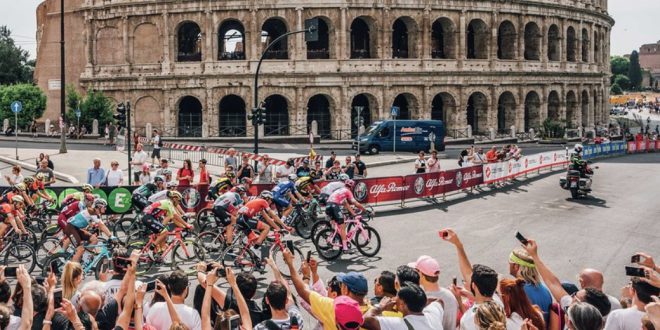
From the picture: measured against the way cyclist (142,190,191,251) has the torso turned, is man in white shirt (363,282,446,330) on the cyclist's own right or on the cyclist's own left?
on the cyclist's own right

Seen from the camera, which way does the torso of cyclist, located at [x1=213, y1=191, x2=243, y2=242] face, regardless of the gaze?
to the viewer's right

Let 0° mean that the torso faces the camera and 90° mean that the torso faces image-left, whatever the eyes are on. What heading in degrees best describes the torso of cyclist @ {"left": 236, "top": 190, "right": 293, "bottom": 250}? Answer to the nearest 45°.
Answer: approximately 270°

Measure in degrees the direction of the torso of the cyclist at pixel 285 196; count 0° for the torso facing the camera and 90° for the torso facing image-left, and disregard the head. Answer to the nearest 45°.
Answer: approximately 270°

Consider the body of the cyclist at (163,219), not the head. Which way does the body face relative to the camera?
to the viewer's right
